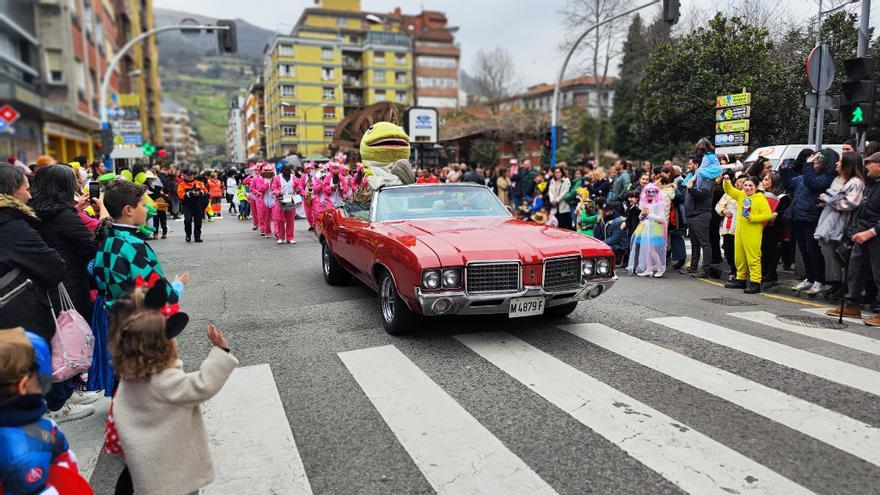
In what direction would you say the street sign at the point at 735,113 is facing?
toward the camera

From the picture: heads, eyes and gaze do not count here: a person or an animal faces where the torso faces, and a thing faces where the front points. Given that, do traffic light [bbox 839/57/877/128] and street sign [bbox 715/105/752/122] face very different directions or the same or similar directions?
same or similar directions

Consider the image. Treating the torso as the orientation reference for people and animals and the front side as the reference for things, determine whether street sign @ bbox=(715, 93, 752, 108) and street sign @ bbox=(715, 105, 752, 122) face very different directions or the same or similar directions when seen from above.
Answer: same or similar directions

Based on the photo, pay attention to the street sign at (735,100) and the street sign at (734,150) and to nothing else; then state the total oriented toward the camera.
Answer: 2

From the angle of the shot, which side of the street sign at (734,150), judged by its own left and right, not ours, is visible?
front

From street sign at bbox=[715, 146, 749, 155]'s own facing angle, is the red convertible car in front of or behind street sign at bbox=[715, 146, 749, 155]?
in front

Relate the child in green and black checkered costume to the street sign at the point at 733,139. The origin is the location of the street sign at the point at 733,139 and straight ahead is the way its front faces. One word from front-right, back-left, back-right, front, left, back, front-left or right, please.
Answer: front

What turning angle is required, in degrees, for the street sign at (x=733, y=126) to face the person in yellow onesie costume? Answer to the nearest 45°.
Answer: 0° — it already faces them

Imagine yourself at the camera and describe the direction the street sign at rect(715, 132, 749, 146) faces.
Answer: facing the viewer

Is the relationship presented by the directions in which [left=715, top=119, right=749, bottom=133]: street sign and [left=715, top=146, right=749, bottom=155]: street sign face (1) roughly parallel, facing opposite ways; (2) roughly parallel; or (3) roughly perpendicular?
roughly parallel
